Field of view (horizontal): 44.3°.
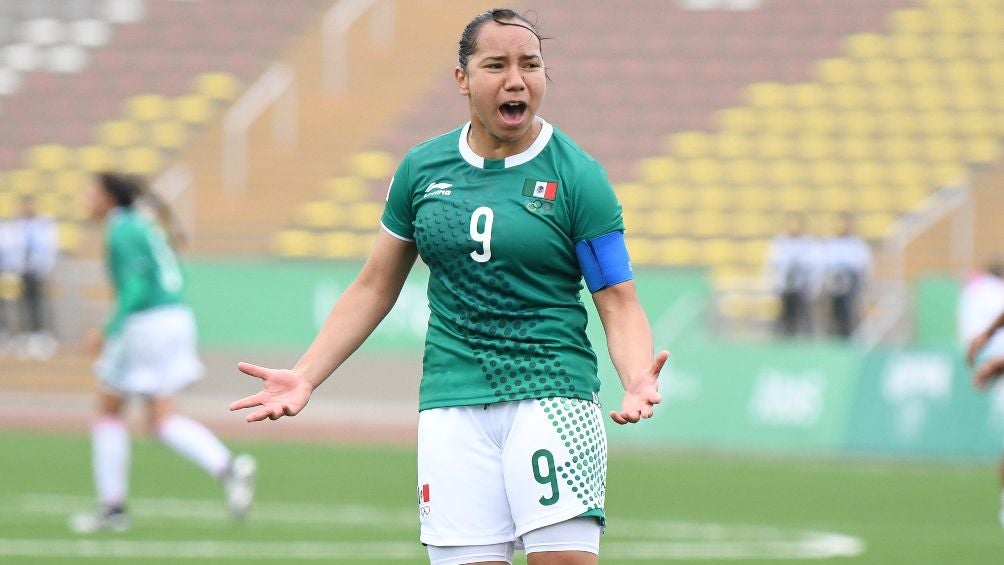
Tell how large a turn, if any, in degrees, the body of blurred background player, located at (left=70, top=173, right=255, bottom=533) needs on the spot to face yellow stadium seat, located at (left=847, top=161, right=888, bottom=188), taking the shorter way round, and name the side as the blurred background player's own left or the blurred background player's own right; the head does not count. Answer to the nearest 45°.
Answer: approximately 135° to the blurred background player's own right

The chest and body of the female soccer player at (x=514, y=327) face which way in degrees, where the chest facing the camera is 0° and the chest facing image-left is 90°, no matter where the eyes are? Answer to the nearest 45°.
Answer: approximately 0°

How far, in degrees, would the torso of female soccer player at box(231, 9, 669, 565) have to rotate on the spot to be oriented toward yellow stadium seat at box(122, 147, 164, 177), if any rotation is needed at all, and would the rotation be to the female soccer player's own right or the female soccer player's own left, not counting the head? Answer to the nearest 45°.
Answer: approximately 180°

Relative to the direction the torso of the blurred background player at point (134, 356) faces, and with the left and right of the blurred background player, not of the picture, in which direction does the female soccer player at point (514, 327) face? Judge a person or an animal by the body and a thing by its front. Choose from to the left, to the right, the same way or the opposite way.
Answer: to the left

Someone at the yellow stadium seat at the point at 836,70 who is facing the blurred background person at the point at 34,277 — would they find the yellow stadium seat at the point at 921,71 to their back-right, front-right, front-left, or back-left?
back-left

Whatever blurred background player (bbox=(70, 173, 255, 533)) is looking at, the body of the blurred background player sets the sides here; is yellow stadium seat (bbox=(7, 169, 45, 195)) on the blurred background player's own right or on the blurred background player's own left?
on the blurred background player's own right

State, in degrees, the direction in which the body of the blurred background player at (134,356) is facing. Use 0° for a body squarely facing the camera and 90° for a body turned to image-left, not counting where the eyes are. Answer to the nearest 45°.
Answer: approximately 90°

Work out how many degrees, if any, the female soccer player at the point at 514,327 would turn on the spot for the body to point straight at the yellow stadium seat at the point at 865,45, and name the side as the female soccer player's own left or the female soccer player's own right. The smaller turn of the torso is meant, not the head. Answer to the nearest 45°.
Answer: approximately 180°

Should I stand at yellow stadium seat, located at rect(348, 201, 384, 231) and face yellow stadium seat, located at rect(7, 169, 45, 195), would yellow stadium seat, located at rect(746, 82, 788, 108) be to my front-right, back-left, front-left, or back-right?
back-right
